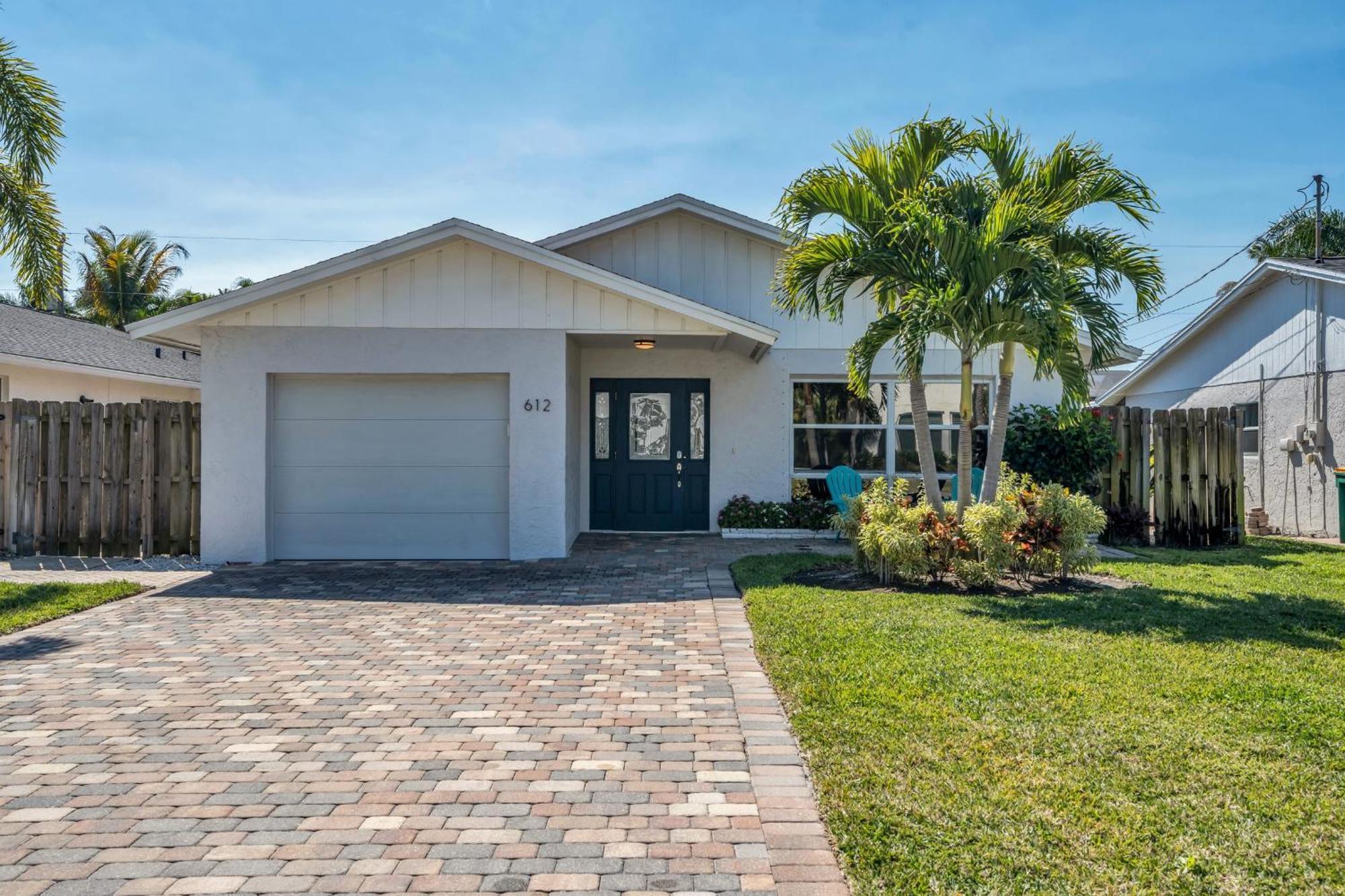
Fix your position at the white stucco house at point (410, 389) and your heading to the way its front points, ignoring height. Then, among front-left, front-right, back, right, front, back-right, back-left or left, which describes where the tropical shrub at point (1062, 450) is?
left

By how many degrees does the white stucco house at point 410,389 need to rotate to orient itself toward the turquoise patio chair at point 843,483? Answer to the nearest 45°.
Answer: approximately 90° to its left

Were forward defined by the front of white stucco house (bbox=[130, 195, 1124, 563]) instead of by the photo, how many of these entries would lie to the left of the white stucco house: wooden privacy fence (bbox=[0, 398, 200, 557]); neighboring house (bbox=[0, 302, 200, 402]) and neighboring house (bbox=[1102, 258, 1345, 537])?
1

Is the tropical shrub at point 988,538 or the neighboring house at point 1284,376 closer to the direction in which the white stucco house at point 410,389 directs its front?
the tropical shrub

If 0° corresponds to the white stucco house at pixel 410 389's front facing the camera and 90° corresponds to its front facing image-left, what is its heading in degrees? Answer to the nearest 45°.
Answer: approximately 0°

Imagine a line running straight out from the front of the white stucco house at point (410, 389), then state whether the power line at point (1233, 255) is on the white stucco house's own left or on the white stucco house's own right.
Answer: on the white stucco house's own left

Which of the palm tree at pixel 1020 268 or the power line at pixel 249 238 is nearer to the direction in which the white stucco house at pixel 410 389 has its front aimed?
the palm tree

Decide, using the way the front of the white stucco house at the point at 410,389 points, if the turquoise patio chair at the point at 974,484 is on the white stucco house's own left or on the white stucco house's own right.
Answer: on the white stucco house's own left

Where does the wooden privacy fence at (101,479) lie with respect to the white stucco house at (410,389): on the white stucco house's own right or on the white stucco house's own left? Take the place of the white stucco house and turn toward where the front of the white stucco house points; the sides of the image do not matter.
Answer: on the white stucco house's own right

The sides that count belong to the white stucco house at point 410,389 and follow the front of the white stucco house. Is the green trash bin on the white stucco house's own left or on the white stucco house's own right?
on the white stucco house's own left

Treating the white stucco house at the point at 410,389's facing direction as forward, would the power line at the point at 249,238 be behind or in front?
behind

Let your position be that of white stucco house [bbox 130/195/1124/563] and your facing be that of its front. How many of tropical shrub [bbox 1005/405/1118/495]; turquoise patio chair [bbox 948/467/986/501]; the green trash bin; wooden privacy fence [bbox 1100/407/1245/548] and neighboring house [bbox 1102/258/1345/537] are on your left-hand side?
5
